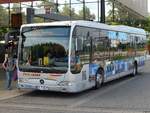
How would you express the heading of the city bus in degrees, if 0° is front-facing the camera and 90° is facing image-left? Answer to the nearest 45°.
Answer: approximately 45°

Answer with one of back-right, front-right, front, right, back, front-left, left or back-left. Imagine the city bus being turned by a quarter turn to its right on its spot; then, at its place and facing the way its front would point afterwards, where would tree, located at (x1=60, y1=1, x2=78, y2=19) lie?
front-right

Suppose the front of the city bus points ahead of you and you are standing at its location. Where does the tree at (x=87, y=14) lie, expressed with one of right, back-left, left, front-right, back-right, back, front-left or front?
back-right
